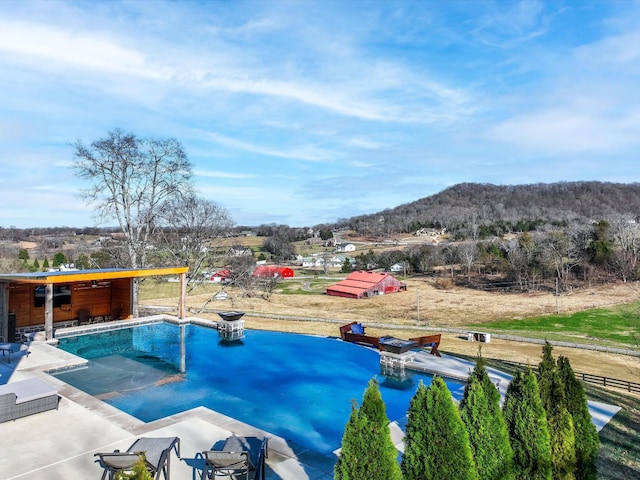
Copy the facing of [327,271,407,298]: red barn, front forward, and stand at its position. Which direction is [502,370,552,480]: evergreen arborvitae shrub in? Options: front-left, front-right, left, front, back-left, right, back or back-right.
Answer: front-right

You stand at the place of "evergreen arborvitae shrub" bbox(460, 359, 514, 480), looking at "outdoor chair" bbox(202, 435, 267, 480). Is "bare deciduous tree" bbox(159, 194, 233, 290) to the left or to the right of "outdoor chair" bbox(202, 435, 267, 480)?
right

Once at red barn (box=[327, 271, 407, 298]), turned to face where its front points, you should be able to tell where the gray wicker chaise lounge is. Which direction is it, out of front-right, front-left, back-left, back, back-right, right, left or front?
front-right

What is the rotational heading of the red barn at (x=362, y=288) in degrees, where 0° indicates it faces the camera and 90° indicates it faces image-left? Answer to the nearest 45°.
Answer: approximately 315°

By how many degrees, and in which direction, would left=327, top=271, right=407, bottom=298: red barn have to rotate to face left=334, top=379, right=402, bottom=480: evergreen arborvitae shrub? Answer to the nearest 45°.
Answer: approximately 45° to its right

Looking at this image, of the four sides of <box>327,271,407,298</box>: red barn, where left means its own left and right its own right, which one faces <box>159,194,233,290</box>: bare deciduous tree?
right

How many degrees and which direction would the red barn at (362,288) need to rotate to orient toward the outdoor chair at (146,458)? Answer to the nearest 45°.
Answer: approximately 45° to its right

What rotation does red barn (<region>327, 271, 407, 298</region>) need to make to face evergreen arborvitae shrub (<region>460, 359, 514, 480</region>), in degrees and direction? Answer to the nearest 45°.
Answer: approximately 45° to its right

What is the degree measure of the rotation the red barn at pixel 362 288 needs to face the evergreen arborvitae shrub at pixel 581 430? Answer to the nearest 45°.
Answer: approximately 45° to its right
